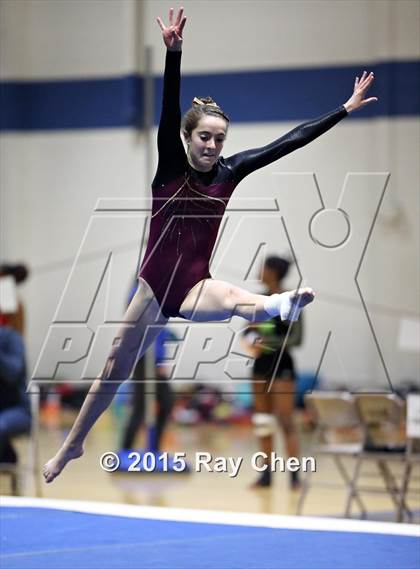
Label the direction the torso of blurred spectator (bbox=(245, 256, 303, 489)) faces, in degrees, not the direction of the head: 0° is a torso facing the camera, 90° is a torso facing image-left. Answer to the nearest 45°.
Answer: approximately 45°

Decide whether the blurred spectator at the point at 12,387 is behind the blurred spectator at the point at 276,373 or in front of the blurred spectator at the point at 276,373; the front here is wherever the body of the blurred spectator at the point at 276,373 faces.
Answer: in front

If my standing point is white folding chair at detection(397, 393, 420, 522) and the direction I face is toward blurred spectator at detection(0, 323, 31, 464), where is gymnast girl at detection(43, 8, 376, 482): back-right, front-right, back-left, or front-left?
front-left

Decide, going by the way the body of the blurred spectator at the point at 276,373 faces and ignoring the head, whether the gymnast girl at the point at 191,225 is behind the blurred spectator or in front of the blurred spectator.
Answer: in front

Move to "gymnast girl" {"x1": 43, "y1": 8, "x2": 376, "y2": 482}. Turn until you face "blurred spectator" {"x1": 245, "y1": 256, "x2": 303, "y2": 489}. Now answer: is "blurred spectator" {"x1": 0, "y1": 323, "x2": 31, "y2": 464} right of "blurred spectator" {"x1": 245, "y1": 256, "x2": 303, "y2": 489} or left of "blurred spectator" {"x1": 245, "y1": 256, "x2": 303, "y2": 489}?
left

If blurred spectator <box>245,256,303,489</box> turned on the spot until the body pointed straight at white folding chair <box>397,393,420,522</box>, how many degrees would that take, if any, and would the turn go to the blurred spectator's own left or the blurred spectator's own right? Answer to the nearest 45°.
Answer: approximately 90° to the blurred spectator's own left

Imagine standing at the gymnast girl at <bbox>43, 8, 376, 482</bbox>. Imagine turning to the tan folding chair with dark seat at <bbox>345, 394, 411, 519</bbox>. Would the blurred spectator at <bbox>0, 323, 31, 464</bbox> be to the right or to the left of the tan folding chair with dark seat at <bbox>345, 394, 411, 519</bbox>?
left
